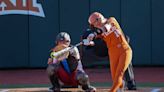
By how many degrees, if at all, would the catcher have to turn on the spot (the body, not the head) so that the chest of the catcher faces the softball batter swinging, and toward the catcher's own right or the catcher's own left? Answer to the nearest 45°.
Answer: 0° — they already face them

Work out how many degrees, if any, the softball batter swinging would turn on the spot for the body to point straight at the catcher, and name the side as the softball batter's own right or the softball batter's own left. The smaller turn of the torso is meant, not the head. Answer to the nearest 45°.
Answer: approximately 90° to the softball batter's own right

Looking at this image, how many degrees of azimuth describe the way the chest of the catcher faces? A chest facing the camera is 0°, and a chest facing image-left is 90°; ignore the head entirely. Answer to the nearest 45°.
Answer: approximately 315°
